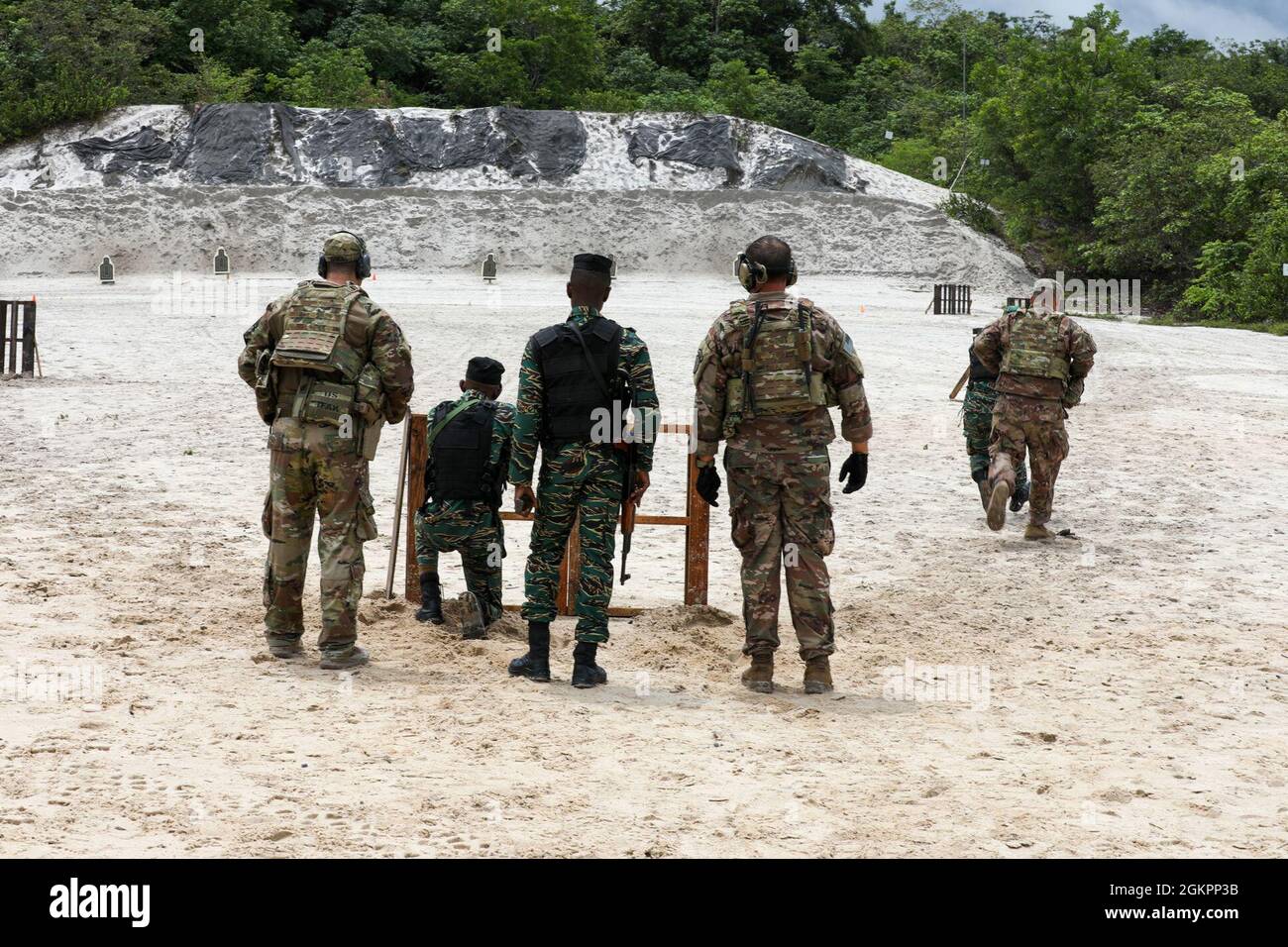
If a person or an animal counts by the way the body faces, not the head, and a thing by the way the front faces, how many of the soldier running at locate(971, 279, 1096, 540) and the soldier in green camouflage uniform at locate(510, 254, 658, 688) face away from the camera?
2

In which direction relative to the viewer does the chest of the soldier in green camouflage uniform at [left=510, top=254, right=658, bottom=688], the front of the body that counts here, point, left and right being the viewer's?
facing away from the viewer

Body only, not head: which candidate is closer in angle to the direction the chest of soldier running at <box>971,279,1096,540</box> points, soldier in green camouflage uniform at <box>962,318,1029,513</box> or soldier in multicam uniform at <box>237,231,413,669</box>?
the soldier in green camouflage uniform

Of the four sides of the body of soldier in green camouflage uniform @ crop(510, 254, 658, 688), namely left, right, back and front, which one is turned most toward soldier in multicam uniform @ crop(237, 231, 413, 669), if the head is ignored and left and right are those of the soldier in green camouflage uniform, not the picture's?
left

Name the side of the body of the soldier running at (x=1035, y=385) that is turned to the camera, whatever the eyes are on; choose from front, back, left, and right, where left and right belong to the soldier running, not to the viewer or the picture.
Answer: back

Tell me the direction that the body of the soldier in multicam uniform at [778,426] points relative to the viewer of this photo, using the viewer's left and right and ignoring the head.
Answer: facing away from the viewer

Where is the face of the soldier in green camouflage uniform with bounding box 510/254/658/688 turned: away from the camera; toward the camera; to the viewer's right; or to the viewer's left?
away from the camera

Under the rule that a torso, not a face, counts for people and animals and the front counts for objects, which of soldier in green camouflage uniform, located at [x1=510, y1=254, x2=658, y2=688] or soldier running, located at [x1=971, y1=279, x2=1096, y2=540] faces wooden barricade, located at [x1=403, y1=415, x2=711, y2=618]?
the soldier in green camouflage uniform

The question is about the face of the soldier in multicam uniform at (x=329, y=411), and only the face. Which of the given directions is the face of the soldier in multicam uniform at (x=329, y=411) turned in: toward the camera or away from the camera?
away from the camera
